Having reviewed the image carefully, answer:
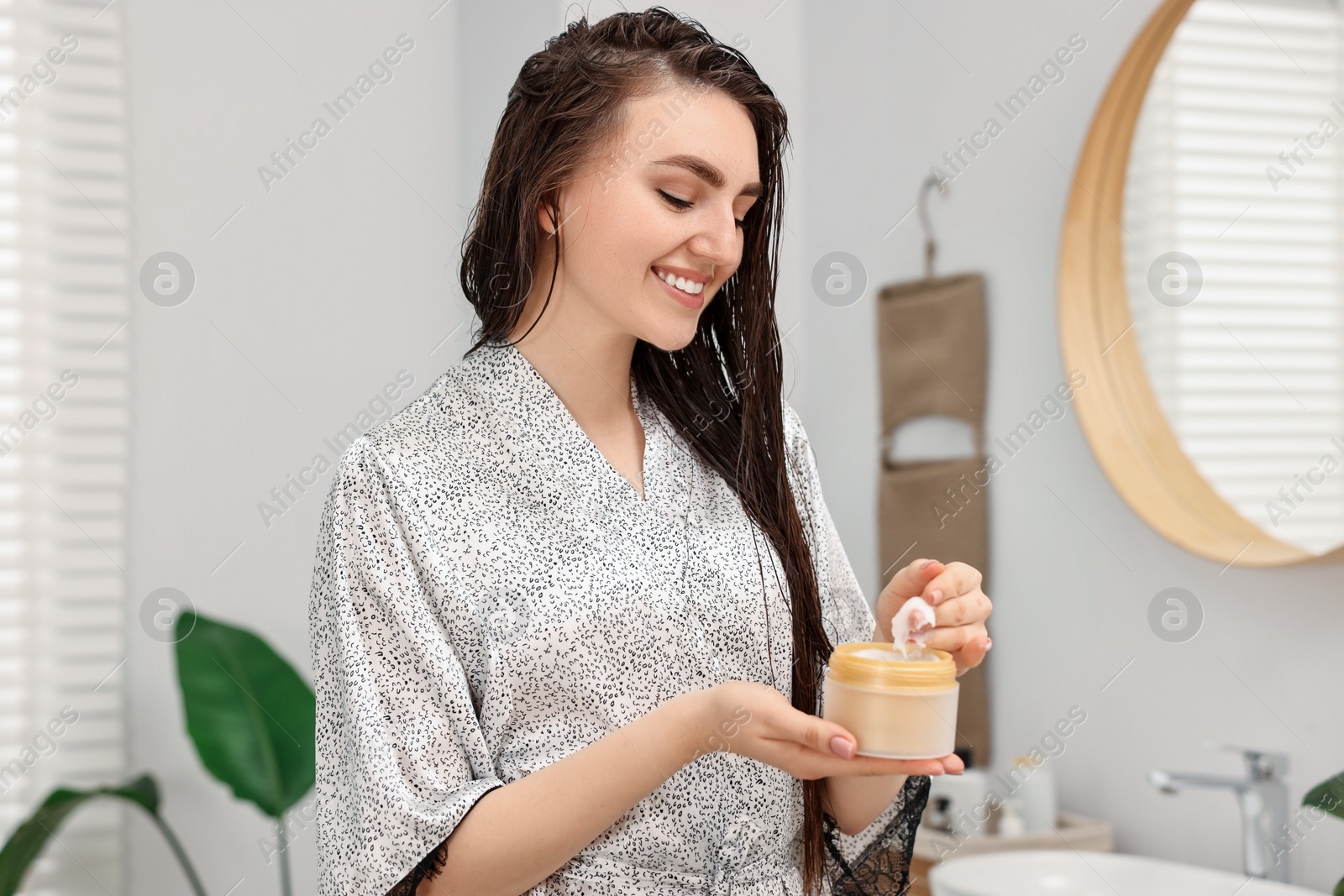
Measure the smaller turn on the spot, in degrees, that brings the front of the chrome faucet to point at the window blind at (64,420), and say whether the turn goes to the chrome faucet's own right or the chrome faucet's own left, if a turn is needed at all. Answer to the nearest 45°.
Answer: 0° — it already faces it

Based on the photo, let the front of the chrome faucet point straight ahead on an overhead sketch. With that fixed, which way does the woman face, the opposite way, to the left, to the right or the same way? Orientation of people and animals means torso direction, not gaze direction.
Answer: to the left

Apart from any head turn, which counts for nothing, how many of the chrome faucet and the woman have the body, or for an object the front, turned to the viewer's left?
1

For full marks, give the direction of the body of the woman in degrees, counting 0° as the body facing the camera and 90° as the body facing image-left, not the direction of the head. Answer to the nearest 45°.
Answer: approximately 315°

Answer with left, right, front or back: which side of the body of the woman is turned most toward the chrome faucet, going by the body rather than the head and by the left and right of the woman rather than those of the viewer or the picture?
left

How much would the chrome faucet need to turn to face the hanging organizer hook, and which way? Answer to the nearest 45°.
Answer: approximately 45° to its right

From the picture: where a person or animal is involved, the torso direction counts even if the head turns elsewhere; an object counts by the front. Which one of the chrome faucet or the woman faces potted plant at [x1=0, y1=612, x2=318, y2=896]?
the chrome faucet

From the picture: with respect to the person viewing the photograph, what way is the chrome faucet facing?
facing to the left of the viewer
